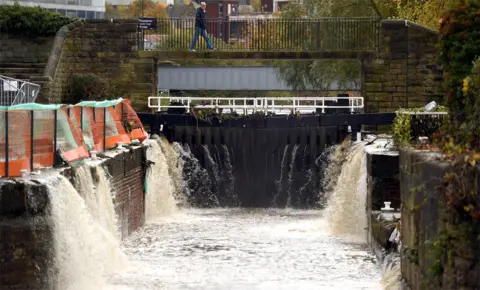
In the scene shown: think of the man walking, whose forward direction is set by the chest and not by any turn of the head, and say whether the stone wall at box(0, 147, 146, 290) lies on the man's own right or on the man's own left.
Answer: on the man's own right

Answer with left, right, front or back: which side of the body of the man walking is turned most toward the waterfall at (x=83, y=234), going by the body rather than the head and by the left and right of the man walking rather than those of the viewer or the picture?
right

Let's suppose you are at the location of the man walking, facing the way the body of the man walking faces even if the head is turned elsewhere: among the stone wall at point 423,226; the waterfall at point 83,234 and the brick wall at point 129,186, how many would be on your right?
3

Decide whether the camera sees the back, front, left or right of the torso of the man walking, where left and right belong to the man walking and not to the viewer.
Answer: right

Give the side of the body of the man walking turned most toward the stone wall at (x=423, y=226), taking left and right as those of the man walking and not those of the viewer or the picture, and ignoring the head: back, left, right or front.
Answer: right

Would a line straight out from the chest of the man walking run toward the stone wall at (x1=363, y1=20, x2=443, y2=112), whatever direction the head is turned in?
yes
